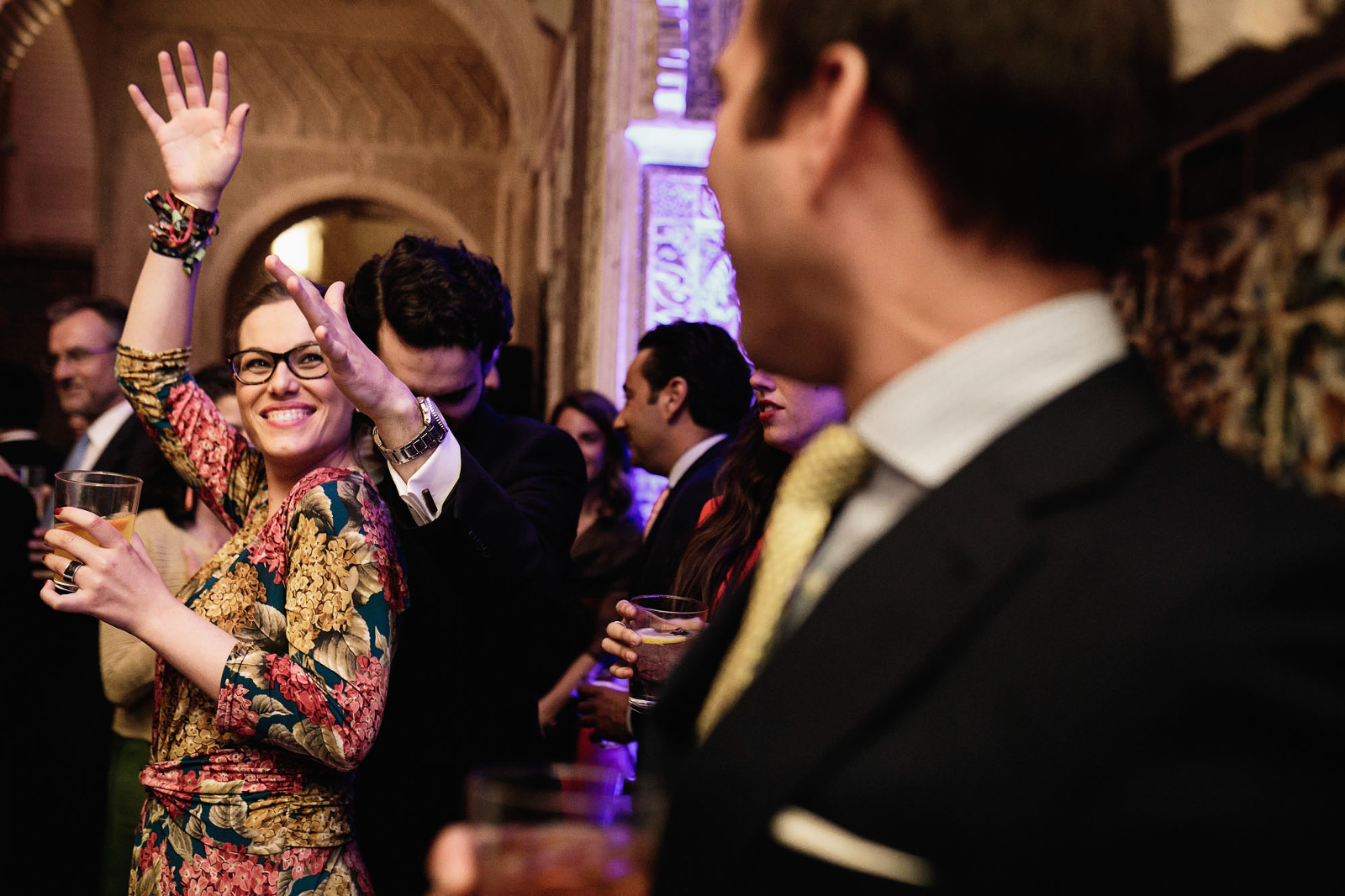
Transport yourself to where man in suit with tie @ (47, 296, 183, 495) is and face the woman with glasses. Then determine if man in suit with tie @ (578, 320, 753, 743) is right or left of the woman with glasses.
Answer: left

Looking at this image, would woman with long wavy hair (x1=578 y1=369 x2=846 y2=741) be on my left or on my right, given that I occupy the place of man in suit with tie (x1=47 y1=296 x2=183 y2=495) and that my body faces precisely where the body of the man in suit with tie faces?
on my left

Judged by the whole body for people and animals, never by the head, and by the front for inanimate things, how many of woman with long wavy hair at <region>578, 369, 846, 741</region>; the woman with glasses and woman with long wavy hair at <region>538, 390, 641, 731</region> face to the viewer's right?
0

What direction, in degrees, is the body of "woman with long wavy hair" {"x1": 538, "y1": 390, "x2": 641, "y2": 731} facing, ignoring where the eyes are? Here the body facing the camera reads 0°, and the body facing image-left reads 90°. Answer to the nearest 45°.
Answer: approximately 45°

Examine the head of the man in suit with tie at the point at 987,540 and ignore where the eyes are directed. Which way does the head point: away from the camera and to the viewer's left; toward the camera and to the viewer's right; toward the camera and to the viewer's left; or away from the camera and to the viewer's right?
away from the camera and to the viewer's left

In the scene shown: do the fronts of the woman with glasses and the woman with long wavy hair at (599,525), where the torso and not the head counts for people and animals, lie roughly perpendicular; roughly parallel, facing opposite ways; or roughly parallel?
roughly parallel

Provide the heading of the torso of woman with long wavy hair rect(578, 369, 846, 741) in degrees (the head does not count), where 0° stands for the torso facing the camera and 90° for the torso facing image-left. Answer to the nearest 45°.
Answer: approximately 45°

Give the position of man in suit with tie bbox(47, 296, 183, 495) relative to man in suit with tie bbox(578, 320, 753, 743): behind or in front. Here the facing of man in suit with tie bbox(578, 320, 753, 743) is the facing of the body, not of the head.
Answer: in front

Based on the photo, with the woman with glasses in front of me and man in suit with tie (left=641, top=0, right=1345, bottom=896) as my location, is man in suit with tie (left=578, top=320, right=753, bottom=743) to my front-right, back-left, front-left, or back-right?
front-right

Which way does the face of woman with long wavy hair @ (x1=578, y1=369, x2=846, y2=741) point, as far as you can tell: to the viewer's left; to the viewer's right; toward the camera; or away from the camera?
to the viewer's left
